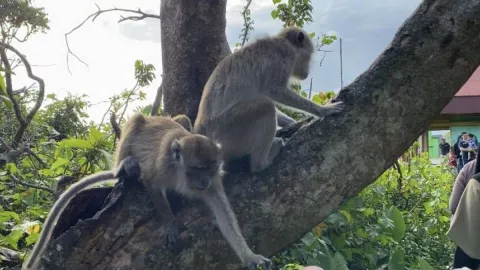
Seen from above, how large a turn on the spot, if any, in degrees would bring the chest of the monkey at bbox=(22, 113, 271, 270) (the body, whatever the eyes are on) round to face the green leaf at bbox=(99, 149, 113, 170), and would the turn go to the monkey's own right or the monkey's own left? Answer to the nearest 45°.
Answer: approximately 180°

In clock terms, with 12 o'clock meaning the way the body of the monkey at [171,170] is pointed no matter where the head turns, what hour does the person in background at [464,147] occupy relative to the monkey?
The person in background is roughly at 9 o'clock from the monkey.

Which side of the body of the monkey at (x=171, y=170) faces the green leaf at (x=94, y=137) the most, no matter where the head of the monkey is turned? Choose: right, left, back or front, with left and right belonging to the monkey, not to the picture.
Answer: back

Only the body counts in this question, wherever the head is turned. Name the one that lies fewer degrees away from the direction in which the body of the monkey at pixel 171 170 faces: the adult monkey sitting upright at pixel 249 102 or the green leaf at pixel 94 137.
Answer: the adult monkey sitting upright

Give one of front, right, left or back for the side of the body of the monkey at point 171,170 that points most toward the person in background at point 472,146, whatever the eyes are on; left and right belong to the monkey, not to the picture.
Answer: left

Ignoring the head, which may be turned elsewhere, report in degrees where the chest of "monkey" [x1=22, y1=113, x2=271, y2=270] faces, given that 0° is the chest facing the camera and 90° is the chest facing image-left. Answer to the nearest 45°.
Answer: approximately 315°

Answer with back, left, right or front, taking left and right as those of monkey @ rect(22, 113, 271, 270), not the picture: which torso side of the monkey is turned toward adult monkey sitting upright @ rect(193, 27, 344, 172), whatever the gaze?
left

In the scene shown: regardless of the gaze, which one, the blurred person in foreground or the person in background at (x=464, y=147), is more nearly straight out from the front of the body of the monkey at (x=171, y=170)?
the blurred person in foreground

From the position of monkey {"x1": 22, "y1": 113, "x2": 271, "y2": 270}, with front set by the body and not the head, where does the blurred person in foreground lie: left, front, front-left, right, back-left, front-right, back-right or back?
front-left
